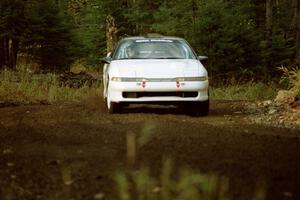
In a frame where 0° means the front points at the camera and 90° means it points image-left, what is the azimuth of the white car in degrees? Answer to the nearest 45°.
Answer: approximately 0°
